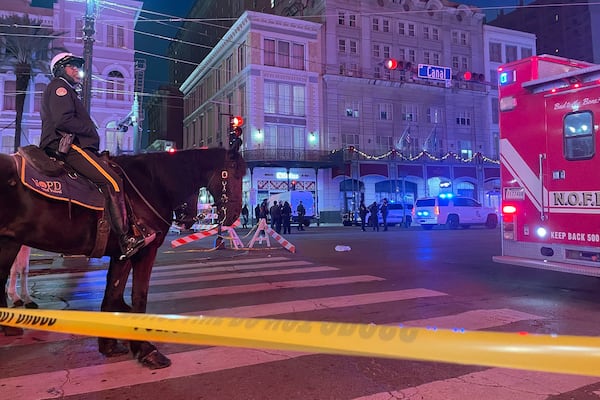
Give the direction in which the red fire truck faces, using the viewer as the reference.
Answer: facing away from the viewer and to the right of the viewer

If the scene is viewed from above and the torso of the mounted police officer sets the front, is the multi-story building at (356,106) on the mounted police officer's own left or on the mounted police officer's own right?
on the mounted police officer's own left

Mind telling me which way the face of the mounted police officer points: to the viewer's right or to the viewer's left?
to the viewer's right

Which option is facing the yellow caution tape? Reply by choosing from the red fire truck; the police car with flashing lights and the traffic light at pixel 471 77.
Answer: the traffic light

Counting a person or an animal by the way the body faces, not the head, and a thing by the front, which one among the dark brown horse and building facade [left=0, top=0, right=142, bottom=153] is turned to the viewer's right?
the dark brown horse

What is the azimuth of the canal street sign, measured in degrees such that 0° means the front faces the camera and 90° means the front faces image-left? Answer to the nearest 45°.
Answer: approximately 0°

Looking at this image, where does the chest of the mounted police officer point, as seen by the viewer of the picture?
to the viewer's right

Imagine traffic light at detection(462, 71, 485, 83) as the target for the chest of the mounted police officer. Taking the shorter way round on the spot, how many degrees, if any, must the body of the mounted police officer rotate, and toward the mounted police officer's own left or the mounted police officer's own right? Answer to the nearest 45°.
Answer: approximately 45° to the mounted police officer's own left

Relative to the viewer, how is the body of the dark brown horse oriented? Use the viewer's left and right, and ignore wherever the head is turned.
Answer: facing to the right of the viewer

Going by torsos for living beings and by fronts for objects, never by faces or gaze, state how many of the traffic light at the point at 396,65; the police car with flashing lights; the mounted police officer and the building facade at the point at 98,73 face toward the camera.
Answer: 2
